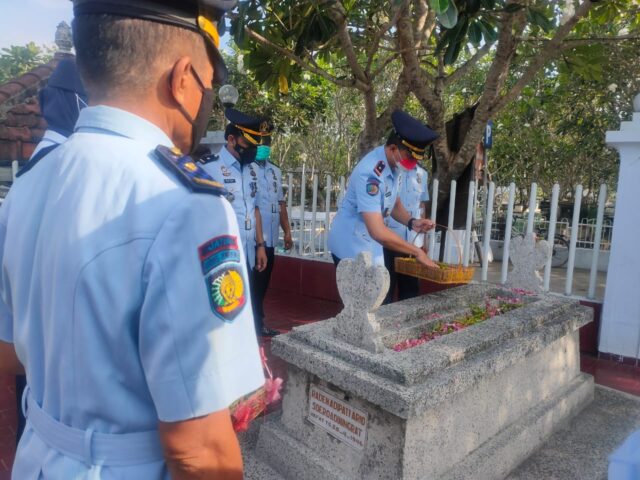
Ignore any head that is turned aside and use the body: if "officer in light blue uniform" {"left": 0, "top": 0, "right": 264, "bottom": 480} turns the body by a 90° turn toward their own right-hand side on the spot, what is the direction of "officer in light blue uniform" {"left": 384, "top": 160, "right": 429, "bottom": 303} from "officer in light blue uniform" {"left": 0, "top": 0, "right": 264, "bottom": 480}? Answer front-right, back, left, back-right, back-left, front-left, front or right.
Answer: left

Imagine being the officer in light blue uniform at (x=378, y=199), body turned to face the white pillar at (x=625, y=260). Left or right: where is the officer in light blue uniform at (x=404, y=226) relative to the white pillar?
left

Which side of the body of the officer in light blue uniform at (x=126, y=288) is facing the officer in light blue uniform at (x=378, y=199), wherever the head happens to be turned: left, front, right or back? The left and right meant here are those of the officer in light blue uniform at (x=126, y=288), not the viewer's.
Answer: front

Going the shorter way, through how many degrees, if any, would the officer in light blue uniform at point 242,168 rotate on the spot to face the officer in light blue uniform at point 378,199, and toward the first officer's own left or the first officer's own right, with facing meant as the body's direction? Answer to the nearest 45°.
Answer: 0° — they already face them

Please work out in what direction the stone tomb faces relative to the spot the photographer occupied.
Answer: facing the viewer and to the left of the viewer

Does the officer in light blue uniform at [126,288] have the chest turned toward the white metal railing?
yes

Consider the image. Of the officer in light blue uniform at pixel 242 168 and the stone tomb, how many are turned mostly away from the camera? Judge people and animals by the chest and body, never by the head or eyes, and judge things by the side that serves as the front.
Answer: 0

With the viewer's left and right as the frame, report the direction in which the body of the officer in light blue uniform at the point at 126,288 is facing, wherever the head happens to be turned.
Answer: facing away from the viewer and to the right of the viewer

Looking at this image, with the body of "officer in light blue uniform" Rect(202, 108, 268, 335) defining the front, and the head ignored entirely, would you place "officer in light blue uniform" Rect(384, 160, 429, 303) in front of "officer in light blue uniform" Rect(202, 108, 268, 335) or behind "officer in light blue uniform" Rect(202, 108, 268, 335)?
in front

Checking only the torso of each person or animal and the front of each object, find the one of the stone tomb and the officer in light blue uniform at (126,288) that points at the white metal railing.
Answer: the officer in light blue uniform

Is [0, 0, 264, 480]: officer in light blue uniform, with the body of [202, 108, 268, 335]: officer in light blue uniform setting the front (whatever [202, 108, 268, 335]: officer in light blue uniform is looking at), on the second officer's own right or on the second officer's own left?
on the second officer's own right

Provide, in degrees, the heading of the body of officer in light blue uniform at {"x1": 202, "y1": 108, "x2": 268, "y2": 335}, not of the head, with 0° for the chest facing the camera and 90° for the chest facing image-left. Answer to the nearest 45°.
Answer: approximately 315°
